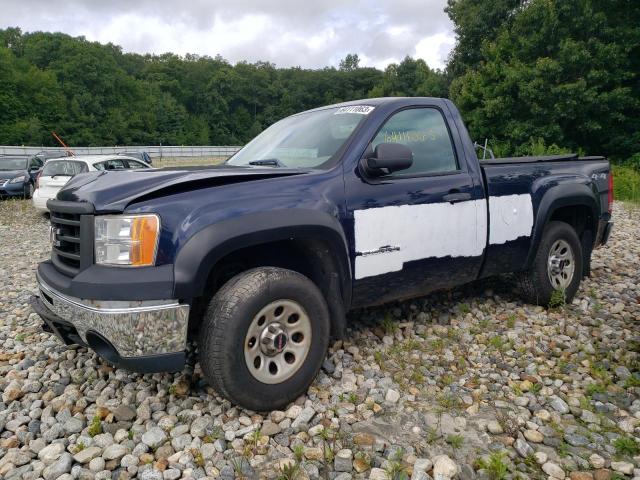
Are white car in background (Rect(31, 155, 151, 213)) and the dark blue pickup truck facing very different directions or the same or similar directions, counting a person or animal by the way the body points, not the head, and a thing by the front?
very different directions

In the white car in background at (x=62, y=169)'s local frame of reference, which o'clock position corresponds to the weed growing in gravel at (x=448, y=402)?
The weed growing in gravel is roughly at 4 o'clock from the white car in background.

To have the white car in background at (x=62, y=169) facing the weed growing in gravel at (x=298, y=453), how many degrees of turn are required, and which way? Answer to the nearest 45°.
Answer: approximately 135° to its right

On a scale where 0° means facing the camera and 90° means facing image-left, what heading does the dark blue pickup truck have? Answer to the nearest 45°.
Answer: approximately 45°

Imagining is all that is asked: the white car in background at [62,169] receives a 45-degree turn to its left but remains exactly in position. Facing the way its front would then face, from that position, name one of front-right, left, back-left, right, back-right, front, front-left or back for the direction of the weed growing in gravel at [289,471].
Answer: back

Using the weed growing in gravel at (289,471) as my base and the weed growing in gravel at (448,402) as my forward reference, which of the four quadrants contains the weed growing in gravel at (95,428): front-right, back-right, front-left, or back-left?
back-left

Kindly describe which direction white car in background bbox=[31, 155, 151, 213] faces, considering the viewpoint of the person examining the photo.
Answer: facing away from the viewer and to the right of the viewer

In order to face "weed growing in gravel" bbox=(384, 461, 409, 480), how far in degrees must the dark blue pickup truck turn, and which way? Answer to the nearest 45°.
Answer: approximately 90° to its left
